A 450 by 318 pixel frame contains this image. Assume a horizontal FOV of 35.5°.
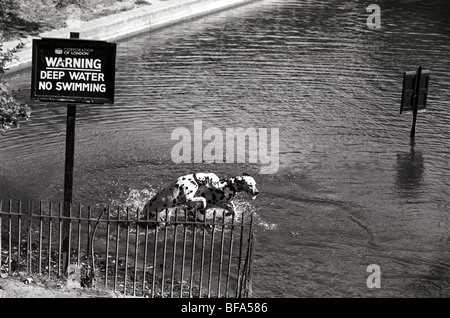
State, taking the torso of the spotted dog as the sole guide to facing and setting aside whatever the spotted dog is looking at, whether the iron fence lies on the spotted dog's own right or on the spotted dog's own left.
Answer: on the spotted dog's own right

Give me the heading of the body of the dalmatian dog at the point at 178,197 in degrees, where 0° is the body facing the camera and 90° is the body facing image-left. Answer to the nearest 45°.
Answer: approximately 270°

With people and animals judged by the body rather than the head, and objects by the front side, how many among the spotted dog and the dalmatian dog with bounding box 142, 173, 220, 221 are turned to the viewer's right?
2

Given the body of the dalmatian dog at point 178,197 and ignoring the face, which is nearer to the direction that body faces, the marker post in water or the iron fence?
the marker post in water

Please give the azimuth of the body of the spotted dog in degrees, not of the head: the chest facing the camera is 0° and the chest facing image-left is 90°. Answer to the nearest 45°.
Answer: approximately 270°

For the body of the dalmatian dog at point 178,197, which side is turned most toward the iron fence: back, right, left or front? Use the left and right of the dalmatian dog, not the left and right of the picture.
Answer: right

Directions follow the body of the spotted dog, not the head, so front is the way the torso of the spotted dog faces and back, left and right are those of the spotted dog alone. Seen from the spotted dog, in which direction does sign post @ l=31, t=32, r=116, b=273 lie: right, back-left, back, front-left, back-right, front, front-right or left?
back-right

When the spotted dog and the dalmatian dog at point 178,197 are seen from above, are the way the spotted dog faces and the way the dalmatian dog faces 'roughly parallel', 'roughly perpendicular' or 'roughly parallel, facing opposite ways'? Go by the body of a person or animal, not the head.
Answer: roughly parallel

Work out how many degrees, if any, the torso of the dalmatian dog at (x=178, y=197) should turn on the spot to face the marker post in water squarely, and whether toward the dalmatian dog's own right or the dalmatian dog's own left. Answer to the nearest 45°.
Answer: approximately 45° to the dalmatian dog's own left

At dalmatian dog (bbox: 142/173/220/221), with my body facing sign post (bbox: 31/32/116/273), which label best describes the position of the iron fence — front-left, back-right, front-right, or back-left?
front-left

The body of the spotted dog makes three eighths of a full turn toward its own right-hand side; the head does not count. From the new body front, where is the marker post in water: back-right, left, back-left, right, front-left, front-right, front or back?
back
